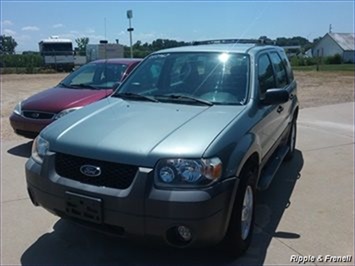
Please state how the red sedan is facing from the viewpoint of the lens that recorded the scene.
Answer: facing the viewer and to the left of the viewer

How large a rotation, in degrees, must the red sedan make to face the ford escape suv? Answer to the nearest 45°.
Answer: approximately 45° to its left

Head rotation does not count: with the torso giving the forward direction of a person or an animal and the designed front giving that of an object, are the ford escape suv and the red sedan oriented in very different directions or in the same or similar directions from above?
same or similar directions

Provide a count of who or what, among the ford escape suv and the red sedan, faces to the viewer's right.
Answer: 0

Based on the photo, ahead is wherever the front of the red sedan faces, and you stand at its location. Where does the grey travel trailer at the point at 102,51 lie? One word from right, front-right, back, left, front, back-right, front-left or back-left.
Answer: back-right

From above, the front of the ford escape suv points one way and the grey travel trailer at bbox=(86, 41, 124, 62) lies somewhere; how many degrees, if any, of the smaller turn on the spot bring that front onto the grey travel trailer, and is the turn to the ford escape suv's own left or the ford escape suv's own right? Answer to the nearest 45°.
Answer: approximately 135° to the ford escape suv's own right

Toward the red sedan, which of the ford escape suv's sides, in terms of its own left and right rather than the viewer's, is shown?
right

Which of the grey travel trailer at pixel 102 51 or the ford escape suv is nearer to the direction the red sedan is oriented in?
the ford escape suv
